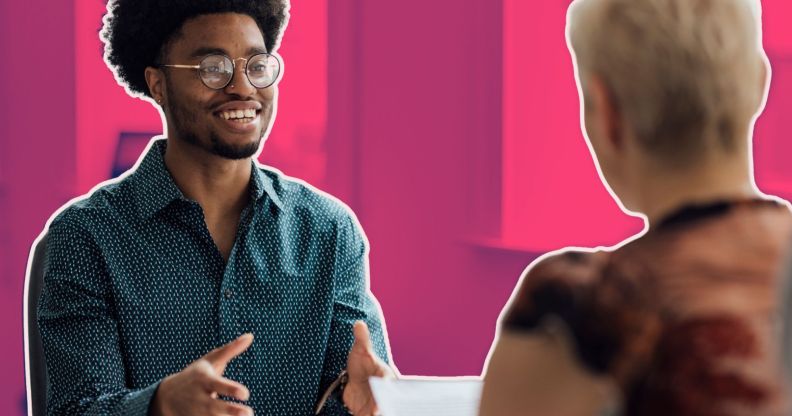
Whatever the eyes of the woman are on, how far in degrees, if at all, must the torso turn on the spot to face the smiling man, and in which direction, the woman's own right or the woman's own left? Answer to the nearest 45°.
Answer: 0° — they already face them

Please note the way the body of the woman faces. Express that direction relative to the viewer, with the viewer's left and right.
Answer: facing away from the viewer and to the left of the viewer

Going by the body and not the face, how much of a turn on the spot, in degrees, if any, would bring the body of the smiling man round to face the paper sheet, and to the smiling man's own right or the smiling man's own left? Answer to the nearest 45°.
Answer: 0° — they already face it

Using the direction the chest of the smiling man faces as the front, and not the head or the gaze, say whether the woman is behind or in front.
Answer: in front

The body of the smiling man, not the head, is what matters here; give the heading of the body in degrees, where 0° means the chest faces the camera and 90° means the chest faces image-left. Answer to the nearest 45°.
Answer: approximately 315°

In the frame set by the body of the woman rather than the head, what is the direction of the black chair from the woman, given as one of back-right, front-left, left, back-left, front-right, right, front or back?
front

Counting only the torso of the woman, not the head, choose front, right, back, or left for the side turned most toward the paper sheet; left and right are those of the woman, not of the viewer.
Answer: front

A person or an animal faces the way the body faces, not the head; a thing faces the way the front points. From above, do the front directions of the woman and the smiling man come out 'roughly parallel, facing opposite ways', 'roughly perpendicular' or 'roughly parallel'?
roughly parallel, facing opposite ways
